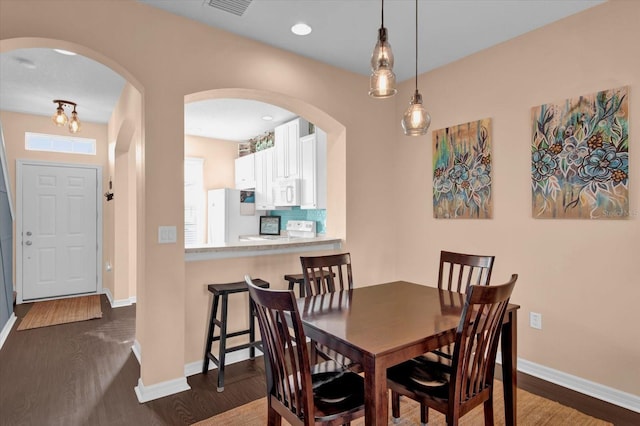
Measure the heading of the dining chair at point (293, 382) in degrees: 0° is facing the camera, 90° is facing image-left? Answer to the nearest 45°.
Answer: approximately 225°

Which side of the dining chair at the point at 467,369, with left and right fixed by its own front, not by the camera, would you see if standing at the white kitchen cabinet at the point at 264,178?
front

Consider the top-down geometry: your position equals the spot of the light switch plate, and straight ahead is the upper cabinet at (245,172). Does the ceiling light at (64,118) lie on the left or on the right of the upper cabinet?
left

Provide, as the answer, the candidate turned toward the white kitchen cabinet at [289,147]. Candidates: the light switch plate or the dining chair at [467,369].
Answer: the dining chair

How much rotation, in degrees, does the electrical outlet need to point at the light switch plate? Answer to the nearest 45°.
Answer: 0° — it already faces it

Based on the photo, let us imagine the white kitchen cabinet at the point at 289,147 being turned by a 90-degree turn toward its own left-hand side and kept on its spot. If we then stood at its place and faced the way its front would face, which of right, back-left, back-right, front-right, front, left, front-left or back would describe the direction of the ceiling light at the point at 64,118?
back-right

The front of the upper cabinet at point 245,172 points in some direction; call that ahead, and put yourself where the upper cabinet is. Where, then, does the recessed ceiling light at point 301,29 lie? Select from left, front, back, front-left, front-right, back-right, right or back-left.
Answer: front-left

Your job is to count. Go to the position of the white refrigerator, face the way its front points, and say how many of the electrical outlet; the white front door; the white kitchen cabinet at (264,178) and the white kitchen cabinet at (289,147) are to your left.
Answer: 3

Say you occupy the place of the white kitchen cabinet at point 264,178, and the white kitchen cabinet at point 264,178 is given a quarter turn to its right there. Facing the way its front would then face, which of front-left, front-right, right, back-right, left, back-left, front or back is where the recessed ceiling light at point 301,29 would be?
back-left

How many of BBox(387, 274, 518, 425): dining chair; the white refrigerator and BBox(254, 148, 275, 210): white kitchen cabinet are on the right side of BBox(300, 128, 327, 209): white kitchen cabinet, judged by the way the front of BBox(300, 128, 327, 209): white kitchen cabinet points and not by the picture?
2
